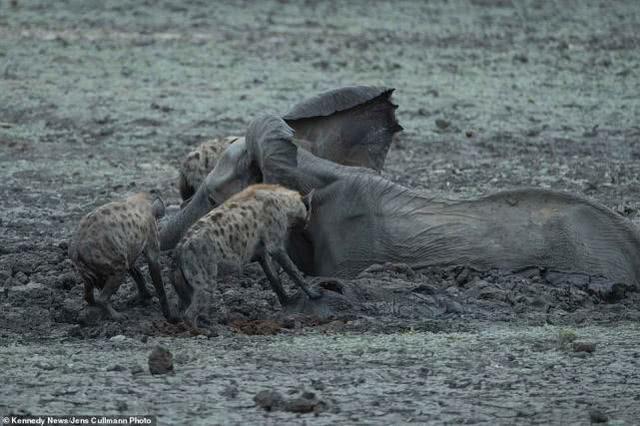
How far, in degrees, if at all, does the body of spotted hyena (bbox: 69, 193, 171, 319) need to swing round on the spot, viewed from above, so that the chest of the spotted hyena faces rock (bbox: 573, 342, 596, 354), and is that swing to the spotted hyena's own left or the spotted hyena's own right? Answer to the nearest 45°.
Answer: approximately 45° to the spotted hyena's own right

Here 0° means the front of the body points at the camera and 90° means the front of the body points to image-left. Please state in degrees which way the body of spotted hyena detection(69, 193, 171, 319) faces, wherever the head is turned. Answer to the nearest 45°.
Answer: approximately 225°

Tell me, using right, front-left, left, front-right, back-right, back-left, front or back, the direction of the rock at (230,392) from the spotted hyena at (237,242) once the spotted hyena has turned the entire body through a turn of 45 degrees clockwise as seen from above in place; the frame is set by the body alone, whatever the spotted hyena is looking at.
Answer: right

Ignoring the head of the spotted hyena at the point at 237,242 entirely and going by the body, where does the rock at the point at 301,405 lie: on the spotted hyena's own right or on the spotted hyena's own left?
on the spotted hyena's own right

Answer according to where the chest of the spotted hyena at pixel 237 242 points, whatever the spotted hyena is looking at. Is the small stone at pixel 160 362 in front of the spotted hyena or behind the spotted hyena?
behind

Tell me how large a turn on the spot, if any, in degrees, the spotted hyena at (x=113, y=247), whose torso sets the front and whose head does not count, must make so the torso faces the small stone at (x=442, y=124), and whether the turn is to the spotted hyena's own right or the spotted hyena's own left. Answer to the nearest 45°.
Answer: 0° — it already faces it

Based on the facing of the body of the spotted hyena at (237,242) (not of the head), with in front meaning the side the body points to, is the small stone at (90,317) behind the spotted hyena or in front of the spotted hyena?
behind

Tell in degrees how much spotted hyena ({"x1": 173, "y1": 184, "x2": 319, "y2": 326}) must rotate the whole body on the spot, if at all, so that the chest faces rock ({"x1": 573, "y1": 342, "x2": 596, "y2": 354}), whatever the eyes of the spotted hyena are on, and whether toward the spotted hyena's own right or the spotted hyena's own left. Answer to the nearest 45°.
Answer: approximately 45° to the spotted hyena's own right

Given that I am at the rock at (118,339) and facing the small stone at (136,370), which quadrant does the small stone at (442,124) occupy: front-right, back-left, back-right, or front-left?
back-left

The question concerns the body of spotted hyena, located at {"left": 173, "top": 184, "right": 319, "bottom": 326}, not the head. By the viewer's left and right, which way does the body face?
facing away from the viewer and to the right of the viewer

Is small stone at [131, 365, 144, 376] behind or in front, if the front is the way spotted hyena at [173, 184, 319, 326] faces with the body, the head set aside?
behind
